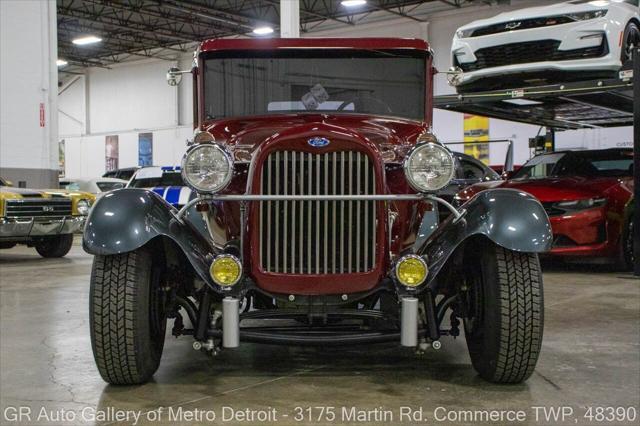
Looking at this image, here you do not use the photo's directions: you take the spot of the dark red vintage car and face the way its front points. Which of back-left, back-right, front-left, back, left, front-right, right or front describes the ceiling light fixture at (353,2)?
back

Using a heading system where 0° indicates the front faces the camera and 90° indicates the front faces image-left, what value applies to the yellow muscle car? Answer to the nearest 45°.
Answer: approximately 315°

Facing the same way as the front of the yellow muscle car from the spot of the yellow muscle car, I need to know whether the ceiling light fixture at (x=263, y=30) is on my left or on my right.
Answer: on my left

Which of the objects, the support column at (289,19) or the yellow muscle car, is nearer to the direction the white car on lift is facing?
the yellow muscle car

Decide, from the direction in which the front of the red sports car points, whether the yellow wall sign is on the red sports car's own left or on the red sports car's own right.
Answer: on the red sports car's own right

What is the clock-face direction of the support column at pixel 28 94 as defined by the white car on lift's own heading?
The support column is roughly at 2 o'clock from the white car on lift.

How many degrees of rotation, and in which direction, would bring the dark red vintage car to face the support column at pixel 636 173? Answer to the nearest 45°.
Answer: approximately 135° to its left

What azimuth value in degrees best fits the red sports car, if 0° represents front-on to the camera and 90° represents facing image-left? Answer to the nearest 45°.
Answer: approximately 45°

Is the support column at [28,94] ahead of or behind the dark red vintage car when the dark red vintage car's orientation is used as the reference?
behind

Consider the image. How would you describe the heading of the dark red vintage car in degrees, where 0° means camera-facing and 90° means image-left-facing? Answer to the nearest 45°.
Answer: approximately 0°

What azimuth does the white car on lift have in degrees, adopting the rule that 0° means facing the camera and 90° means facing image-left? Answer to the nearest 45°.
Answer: approximately 45°
